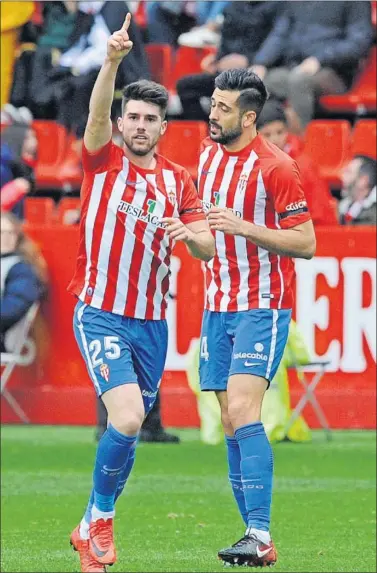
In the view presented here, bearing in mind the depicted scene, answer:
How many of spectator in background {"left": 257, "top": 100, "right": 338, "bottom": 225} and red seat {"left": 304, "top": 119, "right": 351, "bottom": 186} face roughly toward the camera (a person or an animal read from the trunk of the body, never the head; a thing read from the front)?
2

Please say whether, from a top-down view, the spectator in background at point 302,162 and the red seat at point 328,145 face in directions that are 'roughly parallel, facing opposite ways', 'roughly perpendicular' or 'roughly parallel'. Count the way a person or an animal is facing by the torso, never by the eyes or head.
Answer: roughly parallel

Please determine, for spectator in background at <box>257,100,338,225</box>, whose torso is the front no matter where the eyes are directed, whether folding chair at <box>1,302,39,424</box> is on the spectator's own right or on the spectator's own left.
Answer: on the spectator's own right

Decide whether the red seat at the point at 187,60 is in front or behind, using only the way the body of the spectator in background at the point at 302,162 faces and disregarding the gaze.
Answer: behind

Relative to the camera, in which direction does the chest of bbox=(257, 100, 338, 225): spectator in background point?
toward the camera

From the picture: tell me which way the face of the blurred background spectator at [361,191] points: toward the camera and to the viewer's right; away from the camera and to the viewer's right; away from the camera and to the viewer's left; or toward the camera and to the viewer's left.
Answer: toward the camera and to the viewer's left

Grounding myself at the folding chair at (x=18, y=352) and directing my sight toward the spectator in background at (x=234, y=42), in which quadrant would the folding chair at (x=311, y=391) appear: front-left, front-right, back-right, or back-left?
front-right
